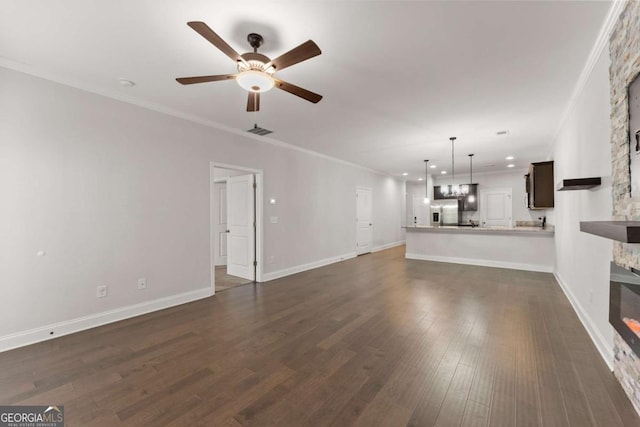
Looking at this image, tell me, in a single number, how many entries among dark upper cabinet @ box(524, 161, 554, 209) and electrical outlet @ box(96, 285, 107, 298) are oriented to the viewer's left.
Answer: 1

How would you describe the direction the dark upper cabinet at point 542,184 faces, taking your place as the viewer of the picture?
facing to the left of the viewer

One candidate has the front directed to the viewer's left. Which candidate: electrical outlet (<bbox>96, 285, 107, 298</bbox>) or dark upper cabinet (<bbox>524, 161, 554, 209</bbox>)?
the dark upper cabinet

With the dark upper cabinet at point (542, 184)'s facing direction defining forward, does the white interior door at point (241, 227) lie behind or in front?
in front

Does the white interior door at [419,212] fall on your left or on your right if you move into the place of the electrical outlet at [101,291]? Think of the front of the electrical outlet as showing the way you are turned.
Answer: on your left

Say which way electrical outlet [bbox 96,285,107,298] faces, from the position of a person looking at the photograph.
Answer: facing the viewer and to the right of the viewer

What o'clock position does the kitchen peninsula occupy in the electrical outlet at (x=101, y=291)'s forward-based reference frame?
The kitchen peninsula is roughly at 11 o'clock from the electrical outlet.

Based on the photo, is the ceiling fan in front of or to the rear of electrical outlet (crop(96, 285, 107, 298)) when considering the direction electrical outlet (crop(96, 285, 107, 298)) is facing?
in front

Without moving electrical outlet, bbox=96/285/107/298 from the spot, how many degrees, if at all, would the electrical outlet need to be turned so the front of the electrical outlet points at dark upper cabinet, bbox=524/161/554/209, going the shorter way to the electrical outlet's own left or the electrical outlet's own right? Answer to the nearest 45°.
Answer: approximately 45° to the electrical outlet's own left

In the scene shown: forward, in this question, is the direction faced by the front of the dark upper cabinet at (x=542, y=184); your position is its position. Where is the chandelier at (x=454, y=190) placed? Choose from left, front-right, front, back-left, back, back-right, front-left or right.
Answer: front-right

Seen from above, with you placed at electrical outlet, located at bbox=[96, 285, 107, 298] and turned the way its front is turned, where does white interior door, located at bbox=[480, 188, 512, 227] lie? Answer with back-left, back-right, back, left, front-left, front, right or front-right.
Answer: front-left
